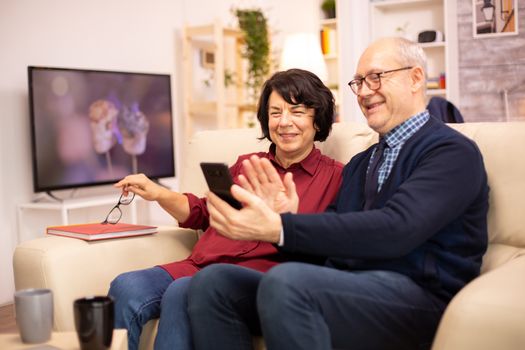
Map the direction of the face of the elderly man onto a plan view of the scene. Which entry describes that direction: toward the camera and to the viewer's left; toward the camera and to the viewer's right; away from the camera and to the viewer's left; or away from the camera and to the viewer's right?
toward the camera and to the viewer's left

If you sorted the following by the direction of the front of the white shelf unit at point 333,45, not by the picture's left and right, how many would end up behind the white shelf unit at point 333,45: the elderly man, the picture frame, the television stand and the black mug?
0

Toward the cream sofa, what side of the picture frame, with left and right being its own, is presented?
front

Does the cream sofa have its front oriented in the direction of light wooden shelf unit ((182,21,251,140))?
no

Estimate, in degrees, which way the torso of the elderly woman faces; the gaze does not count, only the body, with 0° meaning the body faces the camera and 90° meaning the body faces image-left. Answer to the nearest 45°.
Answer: approximately 45°

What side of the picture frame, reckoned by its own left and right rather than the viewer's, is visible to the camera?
front

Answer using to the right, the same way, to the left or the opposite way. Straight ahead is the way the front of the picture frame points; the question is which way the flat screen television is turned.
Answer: to the left

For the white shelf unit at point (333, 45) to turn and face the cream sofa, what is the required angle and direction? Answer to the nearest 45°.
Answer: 0° — it already faces it

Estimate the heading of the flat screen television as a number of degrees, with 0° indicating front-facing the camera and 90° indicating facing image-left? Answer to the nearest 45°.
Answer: approximately 315°

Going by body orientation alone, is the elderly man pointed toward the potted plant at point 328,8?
no

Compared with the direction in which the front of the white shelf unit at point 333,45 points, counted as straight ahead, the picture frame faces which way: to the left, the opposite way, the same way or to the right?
the same way

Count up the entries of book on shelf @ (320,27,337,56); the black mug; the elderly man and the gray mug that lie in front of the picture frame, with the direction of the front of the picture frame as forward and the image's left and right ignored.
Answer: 3

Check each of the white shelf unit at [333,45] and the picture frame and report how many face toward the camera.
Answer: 2

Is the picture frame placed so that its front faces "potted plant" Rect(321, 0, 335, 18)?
no

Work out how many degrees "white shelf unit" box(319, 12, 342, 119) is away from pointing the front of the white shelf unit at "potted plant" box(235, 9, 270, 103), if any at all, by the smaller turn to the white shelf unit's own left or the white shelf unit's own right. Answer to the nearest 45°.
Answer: approximately 45° to the white shelf unit's own right

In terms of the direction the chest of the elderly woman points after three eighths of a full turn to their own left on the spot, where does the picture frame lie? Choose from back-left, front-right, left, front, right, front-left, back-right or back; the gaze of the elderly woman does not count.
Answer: front-left

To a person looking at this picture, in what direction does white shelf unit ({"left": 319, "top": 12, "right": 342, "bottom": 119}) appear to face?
facing the viewer

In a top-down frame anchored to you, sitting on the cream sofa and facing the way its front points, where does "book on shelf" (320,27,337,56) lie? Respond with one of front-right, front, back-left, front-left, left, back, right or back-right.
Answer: back-right

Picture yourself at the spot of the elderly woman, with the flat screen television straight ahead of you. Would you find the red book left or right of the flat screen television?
left

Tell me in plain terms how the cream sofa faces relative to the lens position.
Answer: facing the viewer and to the left of the viewer
